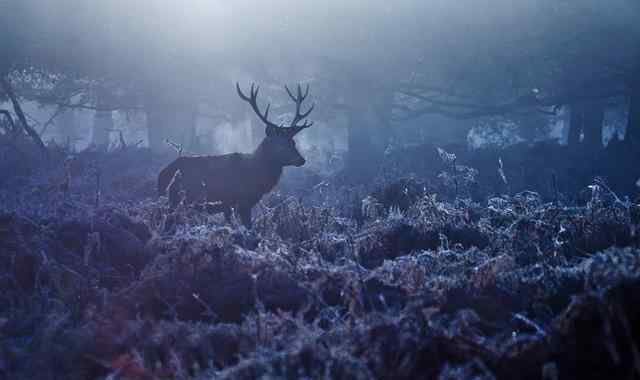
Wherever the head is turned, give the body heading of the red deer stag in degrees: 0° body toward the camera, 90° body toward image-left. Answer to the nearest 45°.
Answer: approximately 270°

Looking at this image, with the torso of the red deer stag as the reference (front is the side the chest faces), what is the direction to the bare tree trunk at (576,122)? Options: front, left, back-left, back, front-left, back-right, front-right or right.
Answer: front-left
